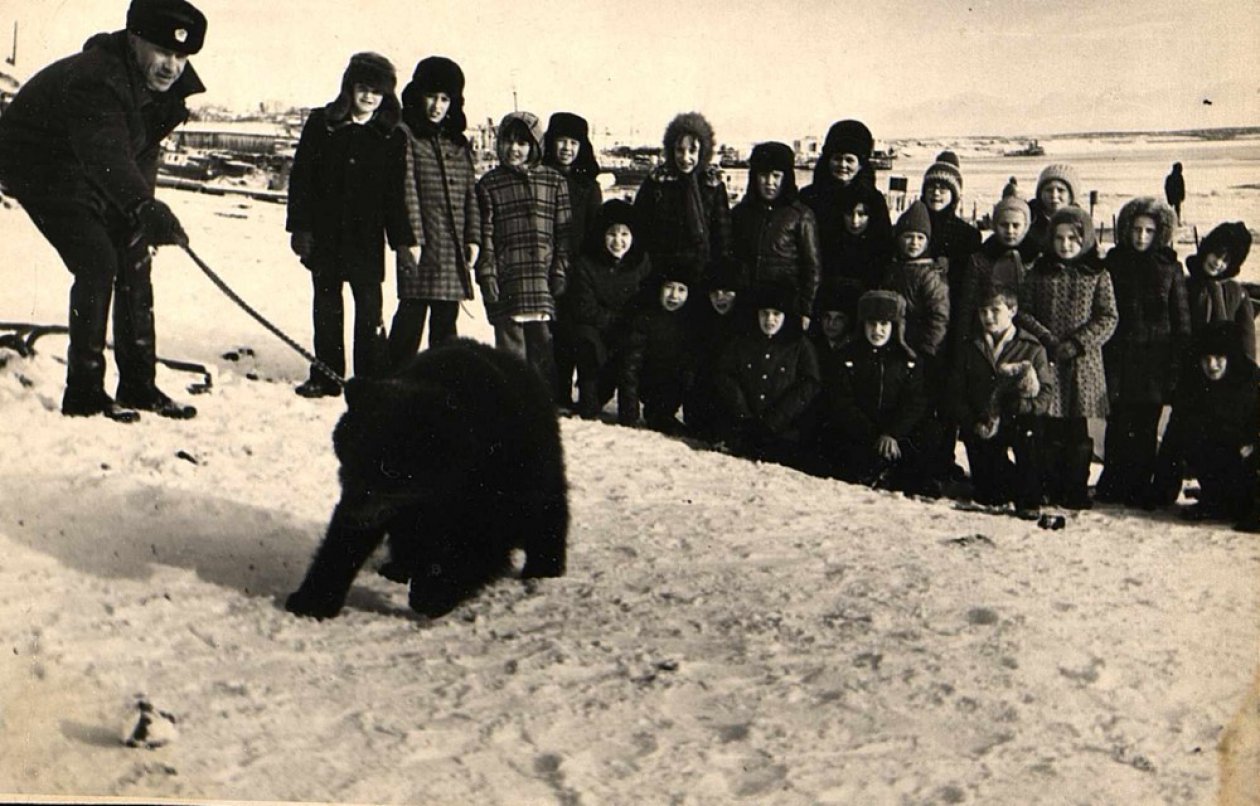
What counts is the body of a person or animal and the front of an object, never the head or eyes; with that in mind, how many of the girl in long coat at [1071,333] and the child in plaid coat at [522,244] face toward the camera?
2

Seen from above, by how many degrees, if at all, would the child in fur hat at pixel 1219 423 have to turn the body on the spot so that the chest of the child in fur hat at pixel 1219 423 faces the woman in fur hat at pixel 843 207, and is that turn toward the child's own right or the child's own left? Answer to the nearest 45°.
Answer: approximately 90° to the child's own right

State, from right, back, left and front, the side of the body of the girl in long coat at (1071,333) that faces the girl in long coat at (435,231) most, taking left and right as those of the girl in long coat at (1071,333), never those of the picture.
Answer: right

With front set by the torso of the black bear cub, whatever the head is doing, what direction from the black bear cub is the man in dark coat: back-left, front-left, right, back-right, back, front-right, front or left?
right

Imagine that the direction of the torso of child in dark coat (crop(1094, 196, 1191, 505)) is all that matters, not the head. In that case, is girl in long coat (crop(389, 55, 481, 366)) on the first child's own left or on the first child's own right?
on the first child's own right

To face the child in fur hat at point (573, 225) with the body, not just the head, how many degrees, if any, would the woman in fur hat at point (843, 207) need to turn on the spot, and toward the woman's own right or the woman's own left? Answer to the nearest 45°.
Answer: approximately 90° to the woman's own right

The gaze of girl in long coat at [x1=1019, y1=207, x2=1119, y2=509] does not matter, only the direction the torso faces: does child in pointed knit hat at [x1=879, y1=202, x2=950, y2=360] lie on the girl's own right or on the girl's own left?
on the girl's own right

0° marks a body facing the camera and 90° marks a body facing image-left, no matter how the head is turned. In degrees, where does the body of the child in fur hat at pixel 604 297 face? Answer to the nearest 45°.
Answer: approximately 0°

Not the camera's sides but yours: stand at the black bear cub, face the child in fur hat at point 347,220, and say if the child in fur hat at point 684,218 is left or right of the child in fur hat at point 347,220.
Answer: right
